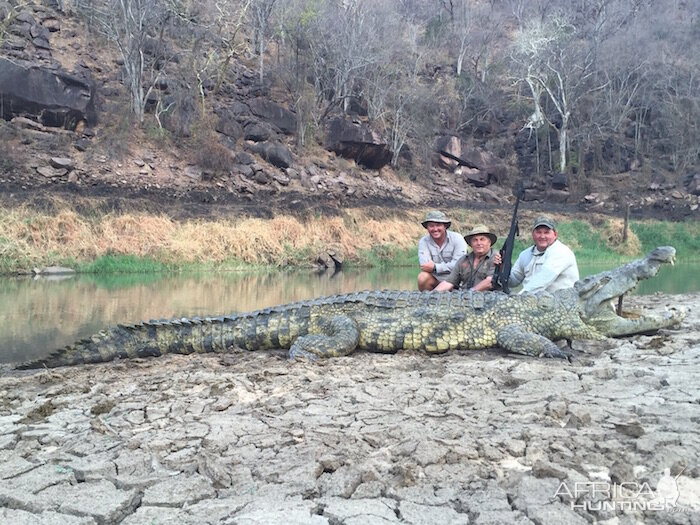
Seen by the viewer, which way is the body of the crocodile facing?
to the viewer's right

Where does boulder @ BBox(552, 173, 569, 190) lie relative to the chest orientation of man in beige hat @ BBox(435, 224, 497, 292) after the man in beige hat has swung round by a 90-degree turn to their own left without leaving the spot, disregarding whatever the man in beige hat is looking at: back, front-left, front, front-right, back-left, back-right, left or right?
left

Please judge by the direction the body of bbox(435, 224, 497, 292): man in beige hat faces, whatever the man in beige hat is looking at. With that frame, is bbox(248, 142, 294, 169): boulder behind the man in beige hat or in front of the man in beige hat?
behind

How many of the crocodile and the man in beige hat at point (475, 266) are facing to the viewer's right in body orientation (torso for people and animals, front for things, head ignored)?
1

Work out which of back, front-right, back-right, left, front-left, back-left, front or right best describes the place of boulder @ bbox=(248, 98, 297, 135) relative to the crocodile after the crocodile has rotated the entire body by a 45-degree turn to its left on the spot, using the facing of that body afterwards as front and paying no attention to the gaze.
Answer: front-left

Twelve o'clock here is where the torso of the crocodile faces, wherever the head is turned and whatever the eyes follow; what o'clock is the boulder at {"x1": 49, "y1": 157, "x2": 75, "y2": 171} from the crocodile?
The boulder is roughly at 8 o'clock from the crocodile.

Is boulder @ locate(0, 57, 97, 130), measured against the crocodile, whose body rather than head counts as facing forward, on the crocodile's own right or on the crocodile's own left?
on the crocodile's own left

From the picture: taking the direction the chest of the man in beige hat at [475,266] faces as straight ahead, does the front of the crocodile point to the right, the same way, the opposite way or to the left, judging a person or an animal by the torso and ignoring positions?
to the left

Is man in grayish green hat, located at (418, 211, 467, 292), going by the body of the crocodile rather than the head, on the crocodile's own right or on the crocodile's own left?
on the crocodile's own left

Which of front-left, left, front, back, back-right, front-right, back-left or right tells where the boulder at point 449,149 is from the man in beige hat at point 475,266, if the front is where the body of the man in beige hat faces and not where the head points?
back

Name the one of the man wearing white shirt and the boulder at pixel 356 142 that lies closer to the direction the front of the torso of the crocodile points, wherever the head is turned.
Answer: the man wearing white shirt
